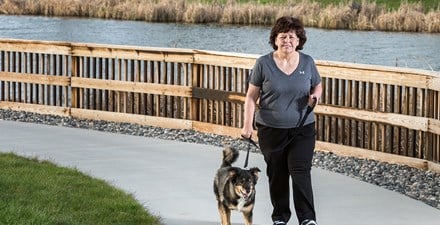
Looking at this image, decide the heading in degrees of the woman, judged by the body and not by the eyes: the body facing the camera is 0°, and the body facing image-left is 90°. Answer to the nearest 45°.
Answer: approximately 0°

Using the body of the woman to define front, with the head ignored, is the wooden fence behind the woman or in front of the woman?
behind

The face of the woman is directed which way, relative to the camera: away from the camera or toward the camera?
toward the camera

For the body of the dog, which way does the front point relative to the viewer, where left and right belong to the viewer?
facing the viewer and to the right of the viewer

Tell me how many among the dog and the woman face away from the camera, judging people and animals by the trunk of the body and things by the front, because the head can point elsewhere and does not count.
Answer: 0
